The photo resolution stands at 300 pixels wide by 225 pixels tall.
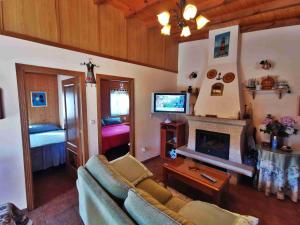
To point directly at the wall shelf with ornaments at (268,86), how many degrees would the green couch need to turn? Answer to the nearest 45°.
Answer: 0° — it already faces it

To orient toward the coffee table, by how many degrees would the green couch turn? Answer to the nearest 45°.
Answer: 0° — it already faces it

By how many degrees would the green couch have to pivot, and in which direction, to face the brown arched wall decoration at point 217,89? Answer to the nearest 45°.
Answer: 0° — it already faces it

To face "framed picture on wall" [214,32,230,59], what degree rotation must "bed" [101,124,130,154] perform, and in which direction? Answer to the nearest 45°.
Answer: approximately 45° to its left

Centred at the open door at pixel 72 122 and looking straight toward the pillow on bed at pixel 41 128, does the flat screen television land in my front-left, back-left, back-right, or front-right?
back-right

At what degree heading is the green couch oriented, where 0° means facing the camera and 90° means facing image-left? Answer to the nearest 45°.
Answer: approximately 225°

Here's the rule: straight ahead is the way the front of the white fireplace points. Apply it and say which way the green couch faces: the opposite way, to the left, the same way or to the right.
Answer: the opposite way

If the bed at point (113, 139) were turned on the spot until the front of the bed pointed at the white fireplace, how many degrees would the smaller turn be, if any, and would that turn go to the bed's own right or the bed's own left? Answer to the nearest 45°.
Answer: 0° — it already faces it
